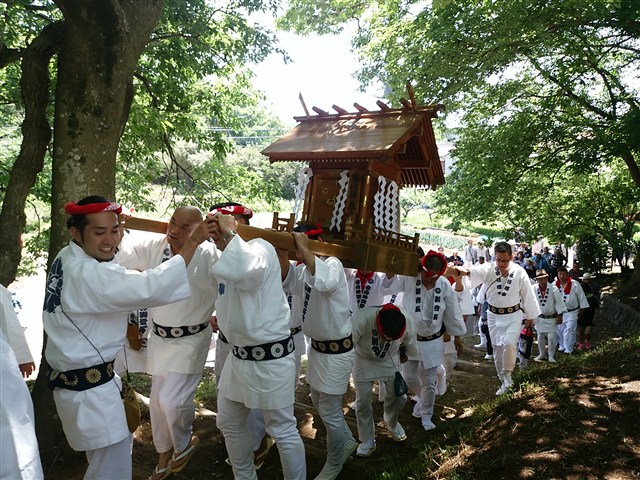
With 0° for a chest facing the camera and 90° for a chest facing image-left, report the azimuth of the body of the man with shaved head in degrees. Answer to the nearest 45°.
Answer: approximately 45°

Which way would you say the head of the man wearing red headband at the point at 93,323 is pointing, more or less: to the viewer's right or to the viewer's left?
to the viewer's right

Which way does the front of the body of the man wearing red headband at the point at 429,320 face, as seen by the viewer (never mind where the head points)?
toward the camera

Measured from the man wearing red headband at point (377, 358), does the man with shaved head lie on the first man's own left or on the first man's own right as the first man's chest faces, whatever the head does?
on the first man's own right

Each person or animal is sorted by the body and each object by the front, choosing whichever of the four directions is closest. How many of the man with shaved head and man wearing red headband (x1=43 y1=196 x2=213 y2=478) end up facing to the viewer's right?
1

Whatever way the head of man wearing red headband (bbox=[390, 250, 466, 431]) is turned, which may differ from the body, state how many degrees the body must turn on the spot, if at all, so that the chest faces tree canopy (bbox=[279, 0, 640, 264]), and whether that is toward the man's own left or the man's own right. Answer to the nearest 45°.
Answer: approximately 180°

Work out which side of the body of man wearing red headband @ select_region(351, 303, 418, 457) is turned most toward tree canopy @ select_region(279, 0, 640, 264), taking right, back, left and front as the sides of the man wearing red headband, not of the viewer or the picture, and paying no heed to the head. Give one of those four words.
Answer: back

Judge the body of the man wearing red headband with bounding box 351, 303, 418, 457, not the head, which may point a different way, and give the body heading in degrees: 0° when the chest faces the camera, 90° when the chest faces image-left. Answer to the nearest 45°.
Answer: approximately 0°

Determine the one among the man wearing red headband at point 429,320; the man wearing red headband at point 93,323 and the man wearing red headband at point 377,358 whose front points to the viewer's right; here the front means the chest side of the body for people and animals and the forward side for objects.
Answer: the man wearing red headband at point 93,323

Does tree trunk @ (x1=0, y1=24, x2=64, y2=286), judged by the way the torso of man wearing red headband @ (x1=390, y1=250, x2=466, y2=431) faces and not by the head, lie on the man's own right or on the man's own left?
on the man's own right
